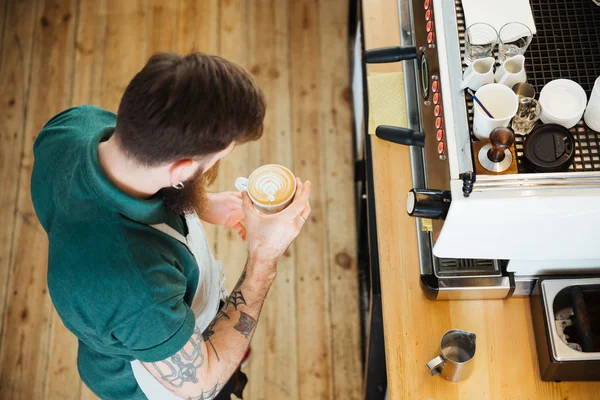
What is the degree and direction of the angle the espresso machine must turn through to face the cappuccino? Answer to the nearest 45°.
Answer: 0° — it already faces it

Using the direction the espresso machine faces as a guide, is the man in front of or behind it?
in front

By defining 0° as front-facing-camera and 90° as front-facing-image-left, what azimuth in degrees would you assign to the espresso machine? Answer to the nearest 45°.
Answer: approximately 90°
